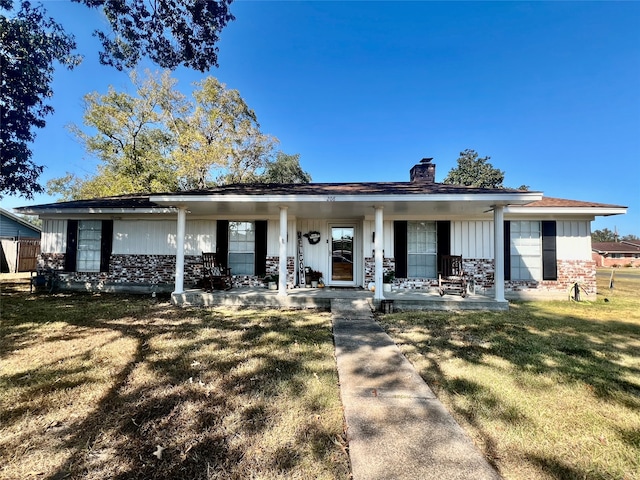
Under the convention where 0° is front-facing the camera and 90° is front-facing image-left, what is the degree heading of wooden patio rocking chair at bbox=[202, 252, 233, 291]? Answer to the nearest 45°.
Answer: approximately 315°

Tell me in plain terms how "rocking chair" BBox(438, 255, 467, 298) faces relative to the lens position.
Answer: facing the viewer

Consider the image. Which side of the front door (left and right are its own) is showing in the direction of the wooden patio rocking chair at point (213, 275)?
right

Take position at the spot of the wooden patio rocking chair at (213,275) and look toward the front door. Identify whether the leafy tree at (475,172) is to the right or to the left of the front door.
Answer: left

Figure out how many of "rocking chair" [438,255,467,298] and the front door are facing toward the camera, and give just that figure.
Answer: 2

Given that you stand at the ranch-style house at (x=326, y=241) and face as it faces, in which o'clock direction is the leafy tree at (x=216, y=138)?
The leafy tree is roughly at 5 o'clock from the ranch-style house.

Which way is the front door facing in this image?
toward the camera

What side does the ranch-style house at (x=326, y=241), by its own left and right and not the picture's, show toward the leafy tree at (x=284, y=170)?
back

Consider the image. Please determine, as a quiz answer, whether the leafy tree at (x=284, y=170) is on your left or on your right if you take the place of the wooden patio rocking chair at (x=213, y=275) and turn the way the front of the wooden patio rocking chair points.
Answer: on your left
